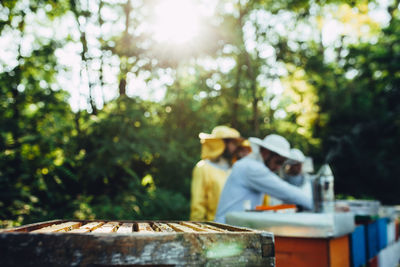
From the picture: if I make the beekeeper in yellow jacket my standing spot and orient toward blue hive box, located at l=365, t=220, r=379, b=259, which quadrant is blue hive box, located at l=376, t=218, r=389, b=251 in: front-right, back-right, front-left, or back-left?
front-left

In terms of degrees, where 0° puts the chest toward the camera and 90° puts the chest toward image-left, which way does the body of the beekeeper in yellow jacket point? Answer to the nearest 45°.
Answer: approximately 270°

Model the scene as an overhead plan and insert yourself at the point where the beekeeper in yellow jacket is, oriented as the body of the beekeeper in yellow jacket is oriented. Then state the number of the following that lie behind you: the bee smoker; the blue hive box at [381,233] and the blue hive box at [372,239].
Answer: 0

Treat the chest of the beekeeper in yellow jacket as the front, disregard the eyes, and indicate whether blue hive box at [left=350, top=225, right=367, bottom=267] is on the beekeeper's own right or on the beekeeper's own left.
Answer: on the beekeeper's own right

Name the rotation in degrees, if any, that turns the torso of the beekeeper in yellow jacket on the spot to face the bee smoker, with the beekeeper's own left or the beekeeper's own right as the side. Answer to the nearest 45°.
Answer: approximately 45° to the beekeeper's own right

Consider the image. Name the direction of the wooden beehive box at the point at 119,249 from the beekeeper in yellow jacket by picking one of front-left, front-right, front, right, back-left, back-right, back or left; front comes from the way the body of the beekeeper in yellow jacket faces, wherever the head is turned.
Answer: right
